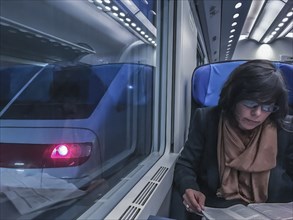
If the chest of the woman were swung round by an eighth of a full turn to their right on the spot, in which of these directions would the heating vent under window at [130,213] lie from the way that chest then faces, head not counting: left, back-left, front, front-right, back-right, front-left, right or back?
front

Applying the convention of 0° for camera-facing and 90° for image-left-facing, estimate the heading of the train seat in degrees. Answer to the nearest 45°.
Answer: approximately 0°

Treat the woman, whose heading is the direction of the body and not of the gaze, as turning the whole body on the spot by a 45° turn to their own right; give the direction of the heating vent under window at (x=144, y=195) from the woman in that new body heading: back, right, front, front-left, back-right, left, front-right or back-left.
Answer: front

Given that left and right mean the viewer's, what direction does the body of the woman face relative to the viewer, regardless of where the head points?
facing the viewer
